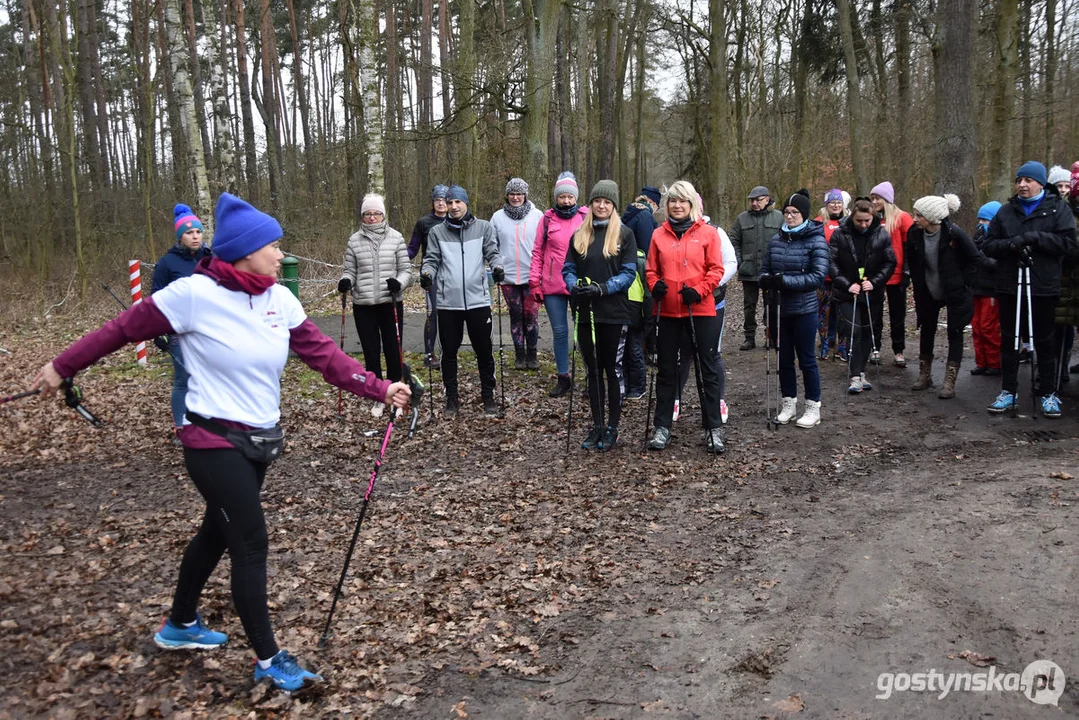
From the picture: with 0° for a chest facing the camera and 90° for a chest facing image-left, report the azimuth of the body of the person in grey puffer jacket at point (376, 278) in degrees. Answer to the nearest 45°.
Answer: approximately 0°

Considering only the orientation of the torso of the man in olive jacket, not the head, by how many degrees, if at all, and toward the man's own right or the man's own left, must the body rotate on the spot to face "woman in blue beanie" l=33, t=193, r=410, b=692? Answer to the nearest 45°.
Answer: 0° — they already face them

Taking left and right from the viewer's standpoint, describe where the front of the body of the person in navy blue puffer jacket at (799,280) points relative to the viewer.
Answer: facing the viewer and to the left of the viewer

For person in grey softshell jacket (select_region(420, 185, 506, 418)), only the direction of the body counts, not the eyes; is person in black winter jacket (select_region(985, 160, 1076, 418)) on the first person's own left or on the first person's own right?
on the first person's own left

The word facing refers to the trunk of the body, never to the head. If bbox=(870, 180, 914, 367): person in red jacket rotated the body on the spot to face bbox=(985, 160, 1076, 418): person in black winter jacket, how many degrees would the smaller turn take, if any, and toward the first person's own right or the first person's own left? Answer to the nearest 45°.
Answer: approximately 90° to the first person's own left
